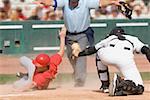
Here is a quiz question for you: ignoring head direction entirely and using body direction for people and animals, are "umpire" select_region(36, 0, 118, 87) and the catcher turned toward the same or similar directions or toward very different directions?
very different directions

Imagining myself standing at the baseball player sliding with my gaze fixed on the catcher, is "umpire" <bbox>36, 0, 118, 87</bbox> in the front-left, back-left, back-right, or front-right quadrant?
front-left

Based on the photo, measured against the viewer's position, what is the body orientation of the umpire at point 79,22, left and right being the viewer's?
facing the viewer
